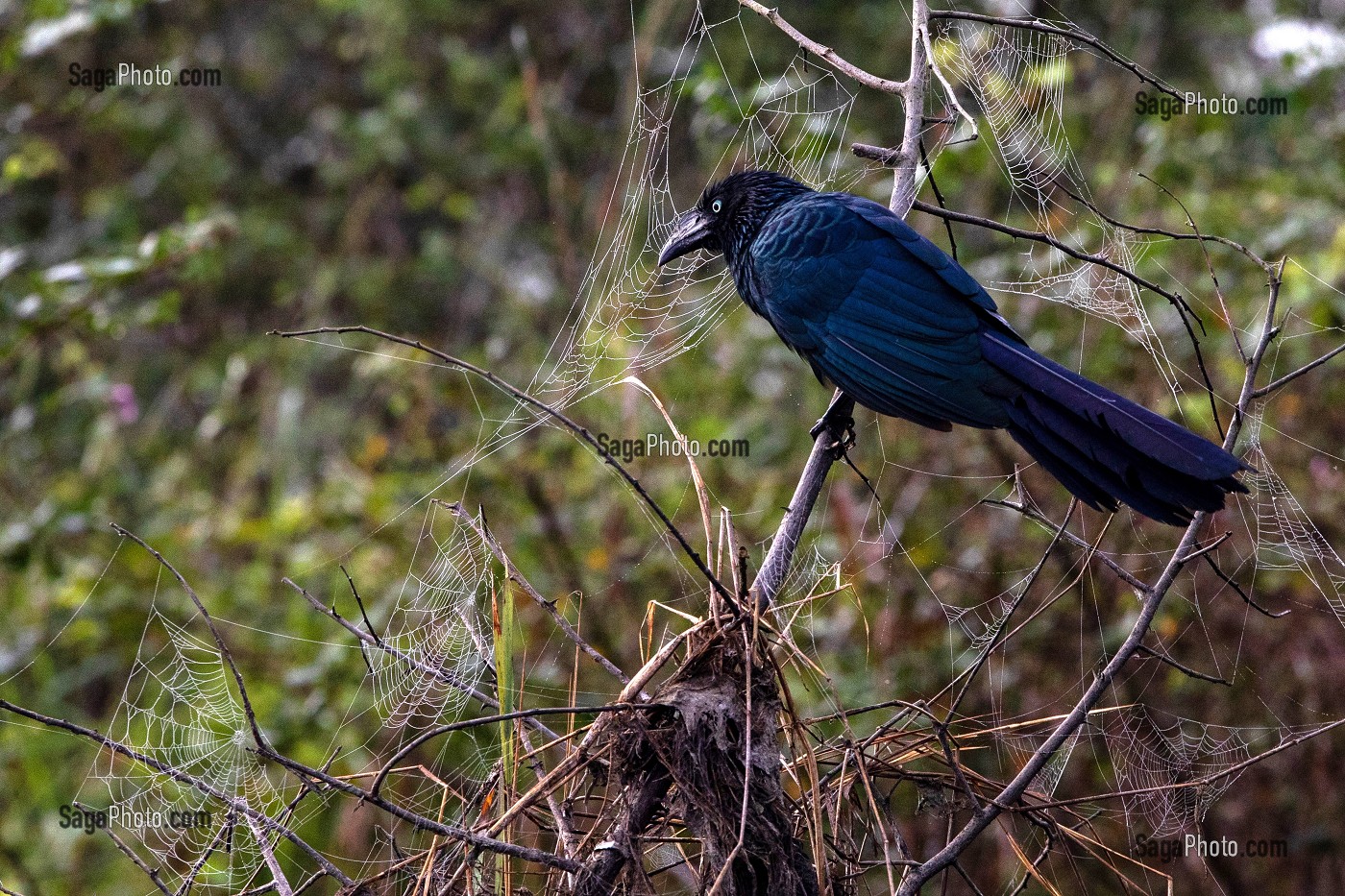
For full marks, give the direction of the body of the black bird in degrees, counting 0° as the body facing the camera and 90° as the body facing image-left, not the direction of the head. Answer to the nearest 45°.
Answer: approximately 90°

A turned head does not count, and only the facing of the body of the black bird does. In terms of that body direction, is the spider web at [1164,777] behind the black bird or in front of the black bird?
behind
